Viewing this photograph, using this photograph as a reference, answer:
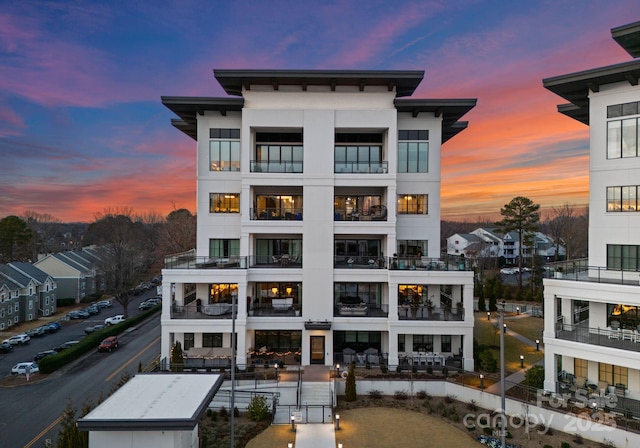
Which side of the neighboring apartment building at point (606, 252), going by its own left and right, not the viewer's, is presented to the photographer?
front

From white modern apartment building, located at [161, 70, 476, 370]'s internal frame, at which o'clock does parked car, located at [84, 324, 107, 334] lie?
The parked car is roughly at 4 o'clock from the white modern apartment building.

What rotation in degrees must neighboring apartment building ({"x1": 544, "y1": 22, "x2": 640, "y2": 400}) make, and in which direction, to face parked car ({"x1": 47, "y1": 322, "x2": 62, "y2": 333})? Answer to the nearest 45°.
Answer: approximately 90° to its right

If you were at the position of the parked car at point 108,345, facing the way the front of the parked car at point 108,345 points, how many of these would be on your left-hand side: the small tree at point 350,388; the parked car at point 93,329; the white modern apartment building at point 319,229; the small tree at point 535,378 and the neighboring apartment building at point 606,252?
4

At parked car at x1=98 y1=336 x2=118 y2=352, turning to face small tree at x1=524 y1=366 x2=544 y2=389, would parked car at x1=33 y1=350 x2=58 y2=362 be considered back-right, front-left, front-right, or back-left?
back-right

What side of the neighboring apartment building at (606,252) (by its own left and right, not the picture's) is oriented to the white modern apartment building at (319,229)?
right

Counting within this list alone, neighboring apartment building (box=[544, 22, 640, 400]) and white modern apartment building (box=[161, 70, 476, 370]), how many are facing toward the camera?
2

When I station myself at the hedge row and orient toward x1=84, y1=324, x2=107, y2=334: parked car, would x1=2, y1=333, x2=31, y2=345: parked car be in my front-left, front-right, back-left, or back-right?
front-left

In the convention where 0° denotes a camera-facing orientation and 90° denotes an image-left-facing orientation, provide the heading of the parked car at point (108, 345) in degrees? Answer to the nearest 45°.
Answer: approximately 45°

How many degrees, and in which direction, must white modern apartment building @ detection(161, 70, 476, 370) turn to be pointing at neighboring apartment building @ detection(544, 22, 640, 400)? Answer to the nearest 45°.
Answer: approximately 45° to its left

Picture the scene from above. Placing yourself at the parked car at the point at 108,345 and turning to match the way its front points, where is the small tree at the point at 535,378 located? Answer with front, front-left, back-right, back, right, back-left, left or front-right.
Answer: left

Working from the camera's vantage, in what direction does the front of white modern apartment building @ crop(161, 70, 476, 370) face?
facing the viewer
